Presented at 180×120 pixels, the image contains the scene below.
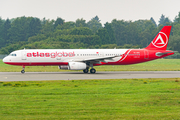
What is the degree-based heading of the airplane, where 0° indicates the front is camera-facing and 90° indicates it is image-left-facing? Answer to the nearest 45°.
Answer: approximately 90°
